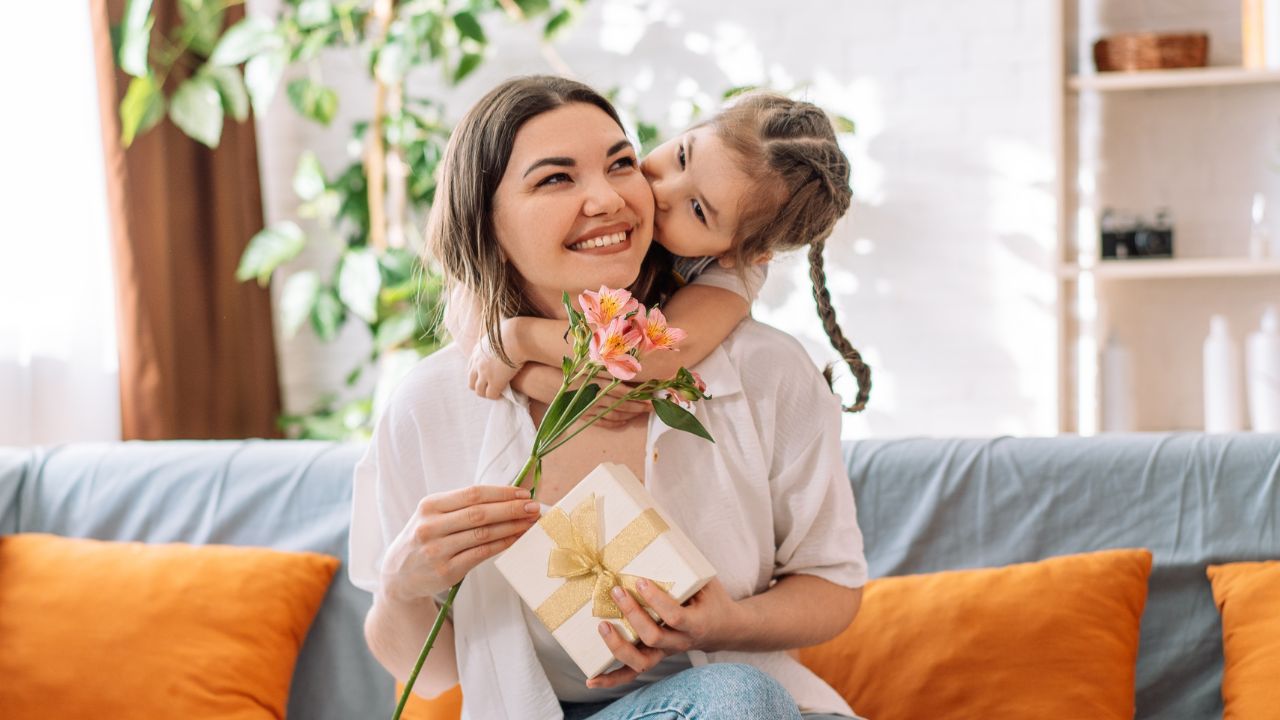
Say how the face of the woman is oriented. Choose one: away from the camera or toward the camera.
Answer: toward the camera

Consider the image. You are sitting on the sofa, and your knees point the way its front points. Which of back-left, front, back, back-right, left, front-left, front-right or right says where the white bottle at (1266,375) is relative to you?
back-left

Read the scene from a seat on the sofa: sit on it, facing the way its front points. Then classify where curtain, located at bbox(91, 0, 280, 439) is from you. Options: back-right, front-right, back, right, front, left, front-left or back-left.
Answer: back-right

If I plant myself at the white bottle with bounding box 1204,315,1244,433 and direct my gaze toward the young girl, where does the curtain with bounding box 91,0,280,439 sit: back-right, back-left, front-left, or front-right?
front-right

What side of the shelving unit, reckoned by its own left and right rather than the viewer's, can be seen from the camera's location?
front

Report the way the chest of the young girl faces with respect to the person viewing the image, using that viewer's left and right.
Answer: facing the viewer and to the left of the viewer

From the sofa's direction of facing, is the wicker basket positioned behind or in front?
behind

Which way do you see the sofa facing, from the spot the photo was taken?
facing the viewer

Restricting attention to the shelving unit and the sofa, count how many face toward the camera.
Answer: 2

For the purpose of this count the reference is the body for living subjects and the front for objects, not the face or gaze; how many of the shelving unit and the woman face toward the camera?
2

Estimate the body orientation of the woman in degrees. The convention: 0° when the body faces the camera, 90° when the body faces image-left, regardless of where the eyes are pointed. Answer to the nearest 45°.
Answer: approximately 0°

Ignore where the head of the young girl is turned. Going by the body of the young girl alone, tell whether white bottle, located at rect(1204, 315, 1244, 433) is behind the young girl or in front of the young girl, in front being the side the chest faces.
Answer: behind

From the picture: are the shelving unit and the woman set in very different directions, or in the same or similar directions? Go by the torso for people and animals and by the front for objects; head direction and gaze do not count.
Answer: same or similar directions
